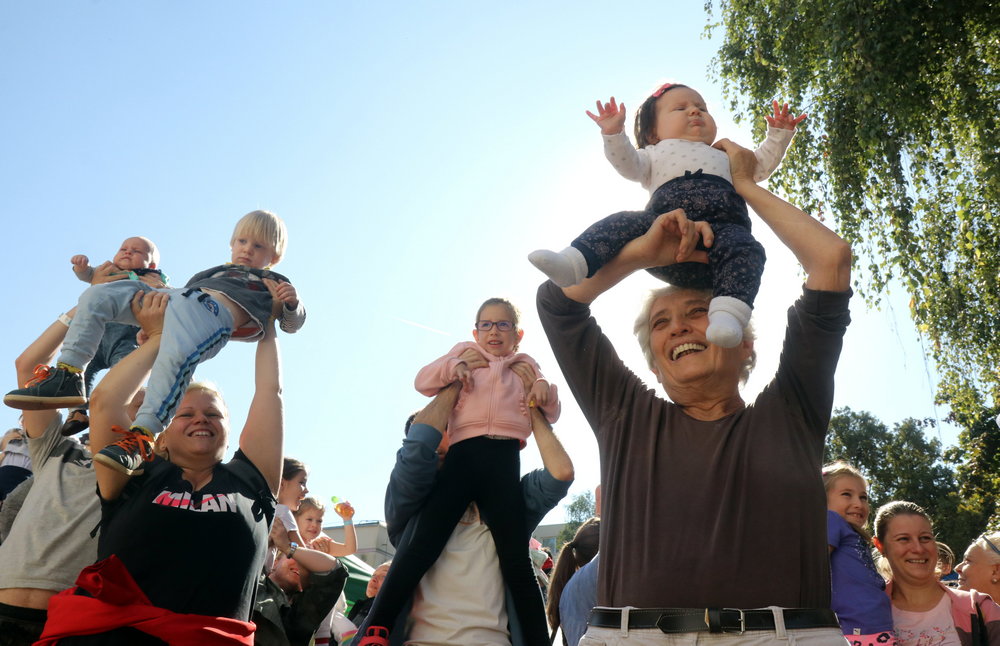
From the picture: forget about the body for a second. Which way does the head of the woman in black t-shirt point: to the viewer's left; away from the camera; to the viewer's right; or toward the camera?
toward the camera

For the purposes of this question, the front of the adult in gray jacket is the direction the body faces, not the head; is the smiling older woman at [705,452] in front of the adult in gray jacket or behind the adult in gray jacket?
in front

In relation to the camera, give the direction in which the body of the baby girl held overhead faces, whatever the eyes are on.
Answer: toward the camera

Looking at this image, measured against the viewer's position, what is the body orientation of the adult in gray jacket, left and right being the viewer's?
facing the viewer

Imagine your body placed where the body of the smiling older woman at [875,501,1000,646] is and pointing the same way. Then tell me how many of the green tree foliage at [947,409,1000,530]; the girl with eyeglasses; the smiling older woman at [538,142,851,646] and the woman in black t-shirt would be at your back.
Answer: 1

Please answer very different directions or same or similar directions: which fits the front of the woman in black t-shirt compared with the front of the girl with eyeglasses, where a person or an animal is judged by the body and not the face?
same or similar directions

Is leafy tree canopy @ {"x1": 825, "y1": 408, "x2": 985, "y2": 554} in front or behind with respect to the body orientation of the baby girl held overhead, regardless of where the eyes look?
behind

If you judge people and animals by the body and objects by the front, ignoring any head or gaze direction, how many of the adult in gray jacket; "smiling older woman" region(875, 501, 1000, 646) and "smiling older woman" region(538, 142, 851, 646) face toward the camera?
3

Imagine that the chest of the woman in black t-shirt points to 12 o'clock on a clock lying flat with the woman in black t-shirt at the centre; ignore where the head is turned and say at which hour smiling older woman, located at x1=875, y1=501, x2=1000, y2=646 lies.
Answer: The smiling older woman is roughly at 9 o'clock from the woman in black t-shirt.

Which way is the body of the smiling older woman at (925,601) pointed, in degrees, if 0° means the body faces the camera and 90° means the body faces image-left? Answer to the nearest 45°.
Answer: approximately 0°

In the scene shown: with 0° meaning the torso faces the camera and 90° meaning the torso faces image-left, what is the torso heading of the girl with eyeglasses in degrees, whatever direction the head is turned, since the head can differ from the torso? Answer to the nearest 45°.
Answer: approximately 0°

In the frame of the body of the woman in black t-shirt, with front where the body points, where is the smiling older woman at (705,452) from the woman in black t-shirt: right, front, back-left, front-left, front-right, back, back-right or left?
front-left

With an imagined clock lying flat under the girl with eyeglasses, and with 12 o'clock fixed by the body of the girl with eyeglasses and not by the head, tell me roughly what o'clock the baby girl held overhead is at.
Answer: The baby girl held overhead is roughly at 11 o'clock from the girl with eyeglasses.

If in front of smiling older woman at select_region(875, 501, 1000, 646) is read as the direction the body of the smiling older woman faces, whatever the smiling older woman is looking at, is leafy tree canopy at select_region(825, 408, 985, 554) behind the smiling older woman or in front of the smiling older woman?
behind

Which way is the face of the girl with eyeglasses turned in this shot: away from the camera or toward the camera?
toward the camera

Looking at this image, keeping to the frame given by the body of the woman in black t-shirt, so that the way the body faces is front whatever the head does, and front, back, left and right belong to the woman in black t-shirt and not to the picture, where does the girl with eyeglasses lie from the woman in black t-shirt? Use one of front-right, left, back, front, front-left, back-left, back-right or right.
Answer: left
